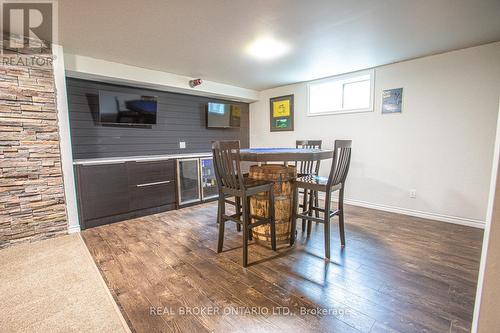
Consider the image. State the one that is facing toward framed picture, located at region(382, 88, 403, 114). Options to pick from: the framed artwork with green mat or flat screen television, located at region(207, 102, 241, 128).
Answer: the flat screen television

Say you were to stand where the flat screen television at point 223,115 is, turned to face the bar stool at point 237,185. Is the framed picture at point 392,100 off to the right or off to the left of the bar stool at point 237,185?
left

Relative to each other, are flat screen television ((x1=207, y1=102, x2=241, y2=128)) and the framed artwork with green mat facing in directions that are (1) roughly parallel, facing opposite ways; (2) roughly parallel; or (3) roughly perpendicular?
roughly perpendicular

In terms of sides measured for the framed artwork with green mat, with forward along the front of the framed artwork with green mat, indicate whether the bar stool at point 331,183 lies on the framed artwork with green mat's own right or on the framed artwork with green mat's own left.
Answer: on the framed artwork with green mat's own left

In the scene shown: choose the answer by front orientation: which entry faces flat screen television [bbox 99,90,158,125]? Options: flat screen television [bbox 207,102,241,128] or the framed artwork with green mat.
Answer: the framed artwork with green mat

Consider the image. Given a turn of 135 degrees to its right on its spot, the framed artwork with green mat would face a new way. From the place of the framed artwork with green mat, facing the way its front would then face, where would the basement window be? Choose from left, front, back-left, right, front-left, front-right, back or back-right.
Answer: back-right

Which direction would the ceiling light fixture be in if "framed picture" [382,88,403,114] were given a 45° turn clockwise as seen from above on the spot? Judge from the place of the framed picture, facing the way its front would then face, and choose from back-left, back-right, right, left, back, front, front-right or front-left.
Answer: front

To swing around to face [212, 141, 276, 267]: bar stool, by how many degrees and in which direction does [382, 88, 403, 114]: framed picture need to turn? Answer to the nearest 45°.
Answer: approximately 45° to its right

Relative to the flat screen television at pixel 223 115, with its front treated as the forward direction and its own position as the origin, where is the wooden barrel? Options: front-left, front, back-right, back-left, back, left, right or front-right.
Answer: front-right

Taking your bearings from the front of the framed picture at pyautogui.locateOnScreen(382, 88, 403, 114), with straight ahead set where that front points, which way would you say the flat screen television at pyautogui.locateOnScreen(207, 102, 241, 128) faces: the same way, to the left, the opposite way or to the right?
to the left

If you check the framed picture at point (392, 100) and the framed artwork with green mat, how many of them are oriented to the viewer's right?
0
